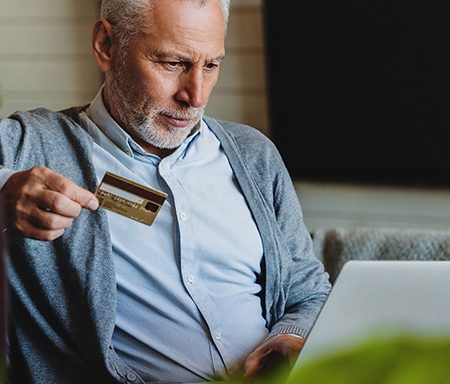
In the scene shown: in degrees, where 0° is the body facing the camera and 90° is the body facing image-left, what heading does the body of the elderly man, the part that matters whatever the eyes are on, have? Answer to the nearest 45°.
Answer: approximately 315°

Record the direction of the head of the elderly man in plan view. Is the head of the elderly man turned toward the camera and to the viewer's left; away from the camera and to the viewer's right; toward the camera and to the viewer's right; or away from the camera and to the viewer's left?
toward the camera and to the viewer's right
